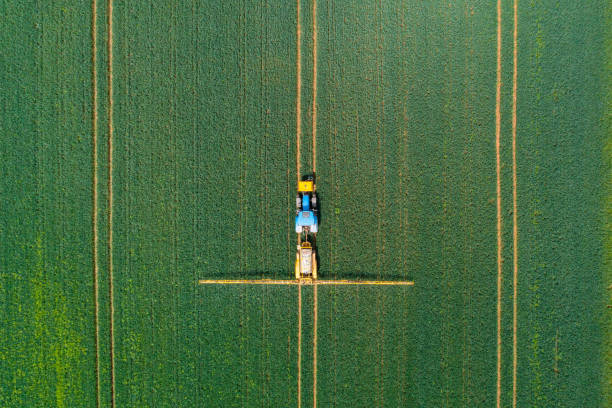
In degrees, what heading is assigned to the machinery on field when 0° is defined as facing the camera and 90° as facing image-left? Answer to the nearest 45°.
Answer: approximately 180°
